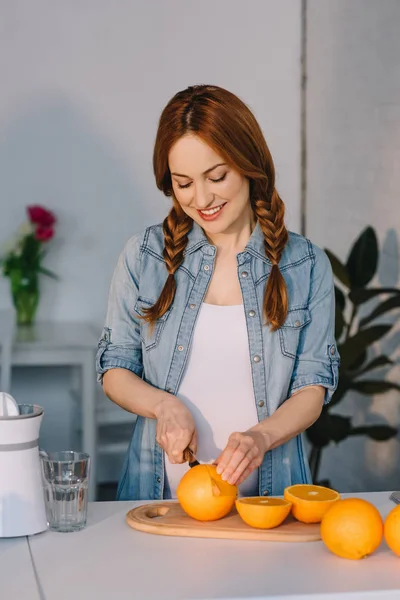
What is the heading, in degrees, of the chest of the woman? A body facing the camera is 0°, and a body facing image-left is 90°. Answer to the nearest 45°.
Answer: approximately 0°

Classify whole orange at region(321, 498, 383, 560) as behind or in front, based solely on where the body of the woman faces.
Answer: in front

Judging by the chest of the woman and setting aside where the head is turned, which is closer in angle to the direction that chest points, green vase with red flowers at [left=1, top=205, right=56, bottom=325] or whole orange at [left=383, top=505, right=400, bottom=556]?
the whole orange

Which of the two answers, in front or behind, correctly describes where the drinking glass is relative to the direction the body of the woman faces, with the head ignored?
in front
